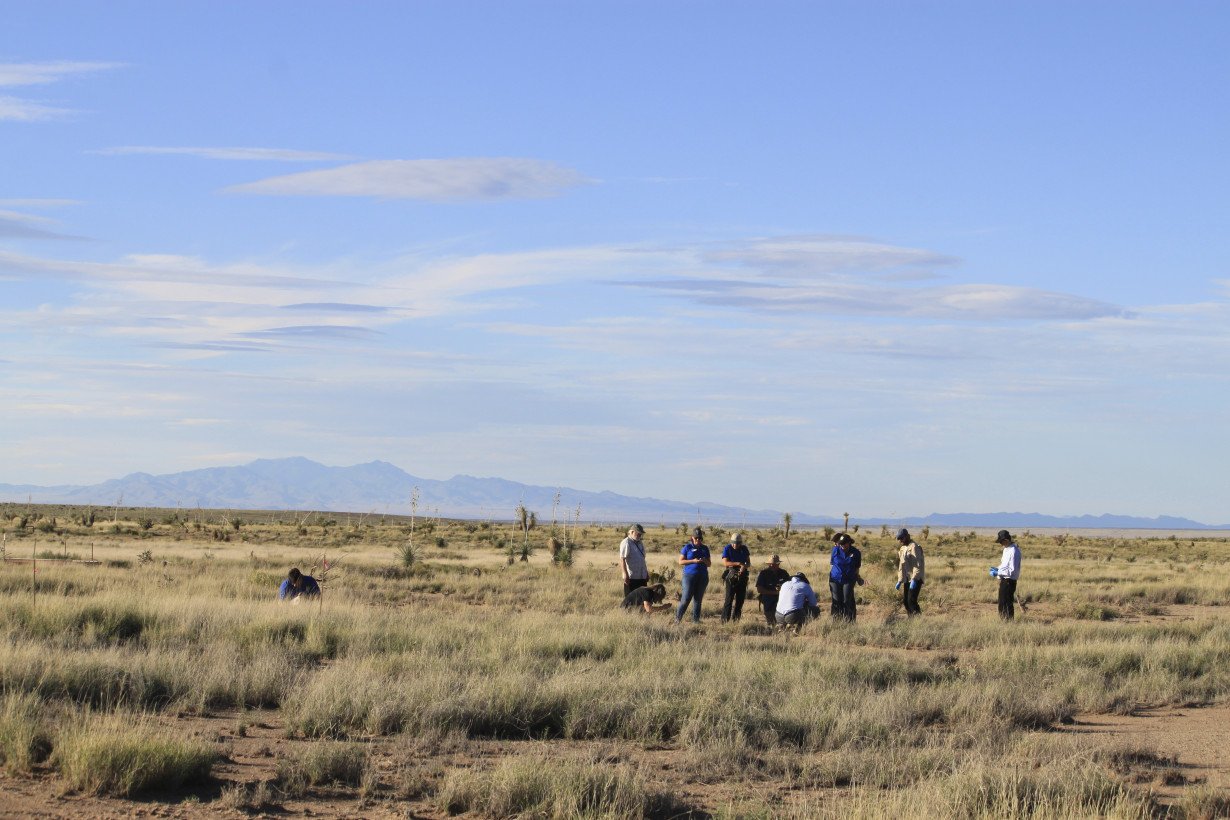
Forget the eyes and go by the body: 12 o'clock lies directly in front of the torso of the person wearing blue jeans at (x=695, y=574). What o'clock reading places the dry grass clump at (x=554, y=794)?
The dry grass clump is roughly at 12 o'clock from the person wearing blue jeans.

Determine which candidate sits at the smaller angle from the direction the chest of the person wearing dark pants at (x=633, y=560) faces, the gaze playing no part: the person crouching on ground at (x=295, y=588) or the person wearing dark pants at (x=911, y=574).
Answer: the person wearing dark pants

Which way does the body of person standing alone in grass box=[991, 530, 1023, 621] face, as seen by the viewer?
to the viewer's left

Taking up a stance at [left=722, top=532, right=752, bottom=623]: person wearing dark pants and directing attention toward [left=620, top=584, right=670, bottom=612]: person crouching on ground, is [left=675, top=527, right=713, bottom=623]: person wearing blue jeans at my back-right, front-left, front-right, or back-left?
front-left

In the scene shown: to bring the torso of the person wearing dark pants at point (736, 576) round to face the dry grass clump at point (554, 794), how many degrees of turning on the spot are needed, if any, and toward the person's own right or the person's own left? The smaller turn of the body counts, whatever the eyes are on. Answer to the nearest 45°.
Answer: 0° — they already face it

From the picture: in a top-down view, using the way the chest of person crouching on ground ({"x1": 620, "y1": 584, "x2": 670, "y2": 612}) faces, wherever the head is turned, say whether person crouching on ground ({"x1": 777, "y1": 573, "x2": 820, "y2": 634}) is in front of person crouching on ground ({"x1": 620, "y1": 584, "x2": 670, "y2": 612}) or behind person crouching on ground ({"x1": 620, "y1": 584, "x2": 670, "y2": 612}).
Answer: in front

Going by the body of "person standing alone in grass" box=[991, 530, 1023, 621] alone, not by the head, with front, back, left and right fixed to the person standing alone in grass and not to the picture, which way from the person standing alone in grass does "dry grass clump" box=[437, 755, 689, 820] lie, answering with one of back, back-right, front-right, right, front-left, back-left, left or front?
left

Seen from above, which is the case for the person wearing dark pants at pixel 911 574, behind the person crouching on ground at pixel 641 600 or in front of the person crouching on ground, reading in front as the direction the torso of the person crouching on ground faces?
in front

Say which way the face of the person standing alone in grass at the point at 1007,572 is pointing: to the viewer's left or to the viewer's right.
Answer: to the viewer's left

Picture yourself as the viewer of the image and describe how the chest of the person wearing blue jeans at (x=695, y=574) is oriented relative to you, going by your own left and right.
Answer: facing the viewer

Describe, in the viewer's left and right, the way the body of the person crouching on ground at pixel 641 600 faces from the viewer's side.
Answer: facing to the right of the viewer

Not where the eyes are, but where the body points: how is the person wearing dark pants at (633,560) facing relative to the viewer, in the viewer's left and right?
facing the viewer and to the right of the viewer

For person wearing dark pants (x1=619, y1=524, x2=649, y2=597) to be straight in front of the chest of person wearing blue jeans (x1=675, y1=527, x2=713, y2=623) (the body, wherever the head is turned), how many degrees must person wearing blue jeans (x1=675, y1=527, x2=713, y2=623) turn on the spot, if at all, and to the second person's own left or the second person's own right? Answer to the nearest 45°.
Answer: approximately 135° to the second person's own right

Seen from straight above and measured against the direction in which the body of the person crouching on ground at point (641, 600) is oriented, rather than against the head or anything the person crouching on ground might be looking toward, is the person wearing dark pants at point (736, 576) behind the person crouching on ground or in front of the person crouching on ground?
in front

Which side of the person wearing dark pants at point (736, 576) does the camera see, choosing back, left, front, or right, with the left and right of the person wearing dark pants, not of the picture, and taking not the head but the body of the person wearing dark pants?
front
